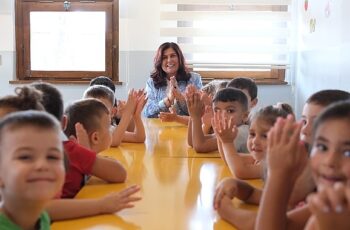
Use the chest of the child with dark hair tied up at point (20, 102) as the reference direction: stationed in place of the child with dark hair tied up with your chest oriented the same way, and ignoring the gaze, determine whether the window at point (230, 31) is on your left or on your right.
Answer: on your left

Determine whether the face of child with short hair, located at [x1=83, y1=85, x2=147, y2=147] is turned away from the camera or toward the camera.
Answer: away from the camera

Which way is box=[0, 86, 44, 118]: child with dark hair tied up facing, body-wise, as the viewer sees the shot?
to the viewer's right

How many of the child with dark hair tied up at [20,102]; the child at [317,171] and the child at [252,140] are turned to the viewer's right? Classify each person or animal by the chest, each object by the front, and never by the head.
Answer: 1

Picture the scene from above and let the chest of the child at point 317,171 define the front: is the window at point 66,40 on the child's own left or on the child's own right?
on the child's own right

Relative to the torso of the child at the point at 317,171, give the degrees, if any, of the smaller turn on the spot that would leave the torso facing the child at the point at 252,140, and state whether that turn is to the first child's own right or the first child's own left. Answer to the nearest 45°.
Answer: approximately 135° to the first child's own right

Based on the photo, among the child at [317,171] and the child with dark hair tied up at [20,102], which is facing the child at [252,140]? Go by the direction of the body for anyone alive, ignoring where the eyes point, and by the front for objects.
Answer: the child with dark hair tied up

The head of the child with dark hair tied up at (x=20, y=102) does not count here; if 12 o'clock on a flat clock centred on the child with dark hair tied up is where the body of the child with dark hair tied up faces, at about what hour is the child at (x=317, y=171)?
The child is roughly at 2 o'clock from the child with dark hair tied up.

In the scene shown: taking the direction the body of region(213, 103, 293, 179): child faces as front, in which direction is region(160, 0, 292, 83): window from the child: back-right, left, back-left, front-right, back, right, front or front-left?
back-right

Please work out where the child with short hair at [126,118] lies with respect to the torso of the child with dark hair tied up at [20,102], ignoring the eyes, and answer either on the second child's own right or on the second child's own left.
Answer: on the second child's own left

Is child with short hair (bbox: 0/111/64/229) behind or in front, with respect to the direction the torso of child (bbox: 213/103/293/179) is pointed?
in front

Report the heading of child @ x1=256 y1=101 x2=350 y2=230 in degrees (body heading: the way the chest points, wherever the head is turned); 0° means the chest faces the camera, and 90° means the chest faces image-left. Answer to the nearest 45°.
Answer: approximately 45°

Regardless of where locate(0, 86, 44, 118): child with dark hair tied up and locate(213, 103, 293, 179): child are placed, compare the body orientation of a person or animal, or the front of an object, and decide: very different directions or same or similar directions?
very different directions

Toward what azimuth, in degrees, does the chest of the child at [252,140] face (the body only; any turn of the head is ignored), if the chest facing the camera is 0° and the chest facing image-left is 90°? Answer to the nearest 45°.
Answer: approximately 45°
